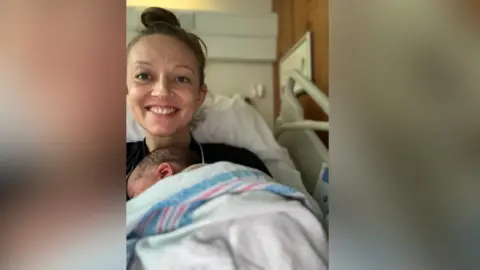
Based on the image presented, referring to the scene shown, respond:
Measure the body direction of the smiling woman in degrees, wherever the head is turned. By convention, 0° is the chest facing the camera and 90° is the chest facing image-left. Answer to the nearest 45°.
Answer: approximately 0°
